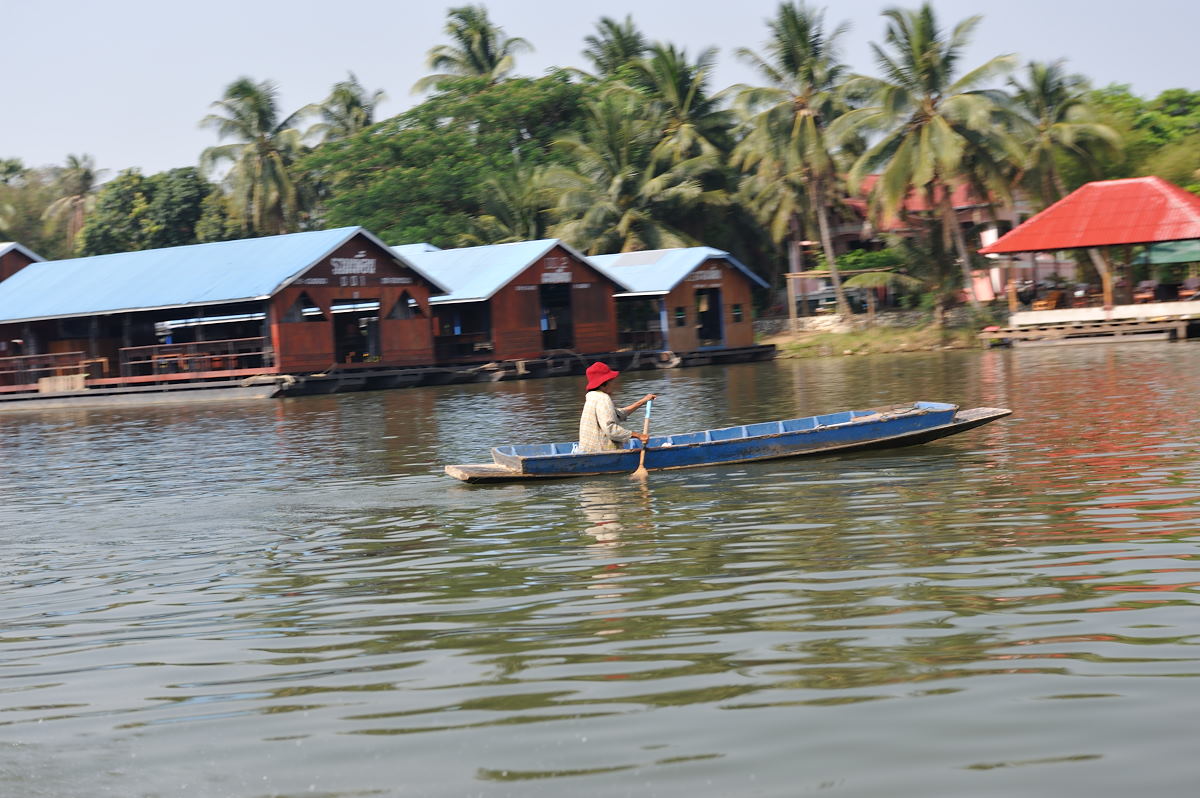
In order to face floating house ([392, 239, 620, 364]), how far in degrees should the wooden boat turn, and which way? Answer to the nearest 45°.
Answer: approximately 90° to its left

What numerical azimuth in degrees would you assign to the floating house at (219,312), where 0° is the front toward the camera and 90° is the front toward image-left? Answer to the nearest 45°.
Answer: approximately 315°

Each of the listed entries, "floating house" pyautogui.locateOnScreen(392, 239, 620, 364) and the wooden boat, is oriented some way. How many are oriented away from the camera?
0

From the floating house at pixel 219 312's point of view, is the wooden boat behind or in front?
in front

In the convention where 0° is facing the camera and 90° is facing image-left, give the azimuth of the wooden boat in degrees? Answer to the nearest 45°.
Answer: approximately 270°

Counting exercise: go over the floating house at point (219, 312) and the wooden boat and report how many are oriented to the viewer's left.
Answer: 0

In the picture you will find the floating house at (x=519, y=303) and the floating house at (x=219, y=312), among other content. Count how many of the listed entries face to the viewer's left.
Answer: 0

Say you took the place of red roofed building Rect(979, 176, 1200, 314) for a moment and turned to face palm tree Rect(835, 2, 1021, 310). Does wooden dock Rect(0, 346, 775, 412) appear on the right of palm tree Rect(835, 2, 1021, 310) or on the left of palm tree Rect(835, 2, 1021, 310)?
left

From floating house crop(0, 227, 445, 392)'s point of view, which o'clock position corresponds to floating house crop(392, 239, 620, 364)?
floating house crop(392, 239, 620, 364) is roughly at 10 o'clock from floating house crop(0, 227, 445, 392).

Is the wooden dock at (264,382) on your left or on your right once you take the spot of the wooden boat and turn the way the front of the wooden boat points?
on your left
